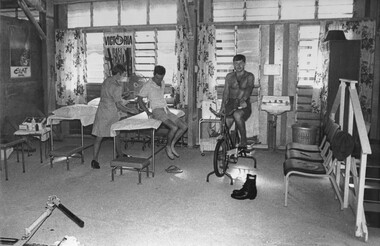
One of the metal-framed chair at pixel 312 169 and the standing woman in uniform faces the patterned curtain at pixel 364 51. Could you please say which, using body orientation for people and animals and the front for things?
the standing woman in uniform

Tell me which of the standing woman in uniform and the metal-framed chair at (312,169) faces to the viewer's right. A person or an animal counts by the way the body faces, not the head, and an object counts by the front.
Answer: the standing woman in uniform

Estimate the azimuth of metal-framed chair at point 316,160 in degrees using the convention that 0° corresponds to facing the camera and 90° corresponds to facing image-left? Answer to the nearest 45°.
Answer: approximately 90°

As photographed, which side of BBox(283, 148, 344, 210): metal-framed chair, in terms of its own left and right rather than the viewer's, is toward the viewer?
left

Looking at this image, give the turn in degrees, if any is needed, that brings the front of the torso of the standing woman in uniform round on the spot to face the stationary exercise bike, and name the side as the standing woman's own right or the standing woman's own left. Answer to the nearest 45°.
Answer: approximately 45° to the standing woman's own right

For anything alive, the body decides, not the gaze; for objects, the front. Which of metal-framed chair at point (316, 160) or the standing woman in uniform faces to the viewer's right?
the standing woman in uniform

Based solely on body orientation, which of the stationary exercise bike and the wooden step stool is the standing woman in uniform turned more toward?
the stationary exercise bike

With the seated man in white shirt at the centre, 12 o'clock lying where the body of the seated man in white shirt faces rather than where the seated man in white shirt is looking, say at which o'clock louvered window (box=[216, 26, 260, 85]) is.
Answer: The louvered window is roughly at 9 o'clock from the seated man in white shirt.

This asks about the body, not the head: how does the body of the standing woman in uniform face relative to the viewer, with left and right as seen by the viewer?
facing to the right of the viewer
